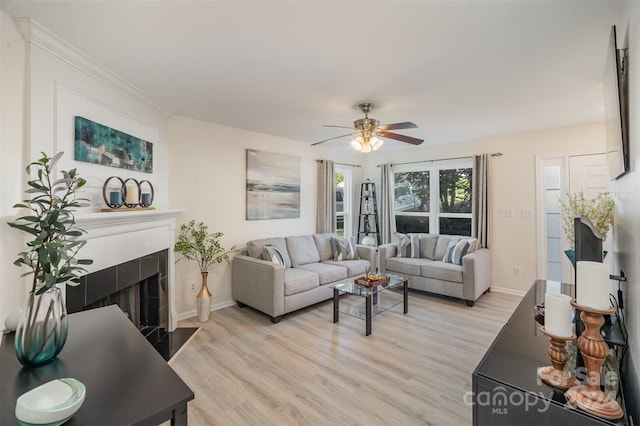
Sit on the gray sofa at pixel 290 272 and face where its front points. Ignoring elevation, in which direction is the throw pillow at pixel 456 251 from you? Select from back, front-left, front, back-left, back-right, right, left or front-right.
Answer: front-left

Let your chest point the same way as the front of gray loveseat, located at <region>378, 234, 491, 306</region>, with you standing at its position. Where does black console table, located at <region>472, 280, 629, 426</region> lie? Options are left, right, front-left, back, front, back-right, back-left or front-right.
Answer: front-left

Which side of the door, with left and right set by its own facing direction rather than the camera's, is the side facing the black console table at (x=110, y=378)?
front

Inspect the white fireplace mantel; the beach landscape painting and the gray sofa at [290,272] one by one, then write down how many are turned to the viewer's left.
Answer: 0

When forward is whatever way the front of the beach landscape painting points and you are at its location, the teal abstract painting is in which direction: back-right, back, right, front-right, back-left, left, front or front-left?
right

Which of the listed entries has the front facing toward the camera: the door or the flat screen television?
the door

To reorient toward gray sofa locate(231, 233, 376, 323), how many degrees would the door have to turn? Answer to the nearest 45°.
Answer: approximately 45° to its right

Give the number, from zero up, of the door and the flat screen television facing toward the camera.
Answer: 1

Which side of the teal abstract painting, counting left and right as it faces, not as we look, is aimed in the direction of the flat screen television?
front

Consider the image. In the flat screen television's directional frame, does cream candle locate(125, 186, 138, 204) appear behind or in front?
in front

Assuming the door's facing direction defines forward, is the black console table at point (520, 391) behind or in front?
in front

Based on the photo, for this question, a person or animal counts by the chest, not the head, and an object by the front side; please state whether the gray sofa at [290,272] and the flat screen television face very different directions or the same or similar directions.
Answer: very different directions

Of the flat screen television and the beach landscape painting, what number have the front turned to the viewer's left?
1

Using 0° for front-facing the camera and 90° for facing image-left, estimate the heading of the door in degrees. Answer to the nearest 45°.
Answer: approximately 0°

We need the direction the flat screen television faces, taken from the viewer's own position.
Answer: facing to the left of the viewer

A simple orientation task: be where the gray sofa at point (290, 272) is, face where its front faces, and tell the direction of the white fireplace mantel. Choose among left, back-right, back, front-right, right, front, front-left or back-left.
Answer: right

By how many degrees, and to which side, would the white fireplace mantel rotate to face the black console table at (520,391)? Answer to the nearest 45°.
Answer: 0° — it already faces it

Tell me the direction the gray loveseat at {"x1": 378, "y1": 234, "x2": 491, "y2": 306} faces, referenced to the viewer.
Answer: facing the viewer and to the left of the viewer

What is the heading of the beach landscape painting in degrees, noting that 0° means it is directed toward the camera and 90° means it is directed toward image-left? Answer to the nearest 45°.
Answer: approximately 315°
